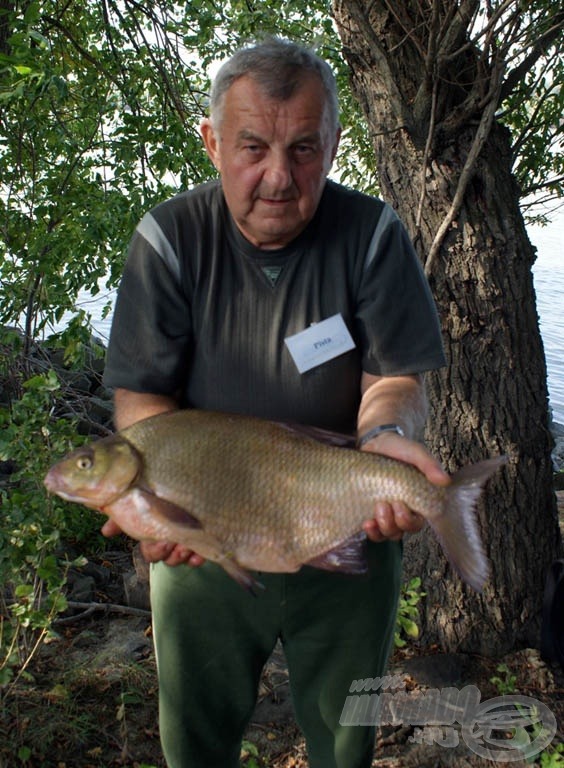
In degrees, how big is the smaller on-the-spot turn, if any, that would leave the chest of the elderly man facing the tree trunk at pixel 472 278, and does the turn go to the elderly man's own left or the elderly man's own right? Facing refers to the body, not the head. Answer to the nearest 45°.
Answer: approximately 135° to the elderly man's own left

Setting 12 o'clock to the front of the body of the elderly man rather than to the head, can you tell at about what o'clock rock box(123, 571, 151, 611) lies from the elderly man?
The rock is roughly at 5 o'clock from the elderly man.

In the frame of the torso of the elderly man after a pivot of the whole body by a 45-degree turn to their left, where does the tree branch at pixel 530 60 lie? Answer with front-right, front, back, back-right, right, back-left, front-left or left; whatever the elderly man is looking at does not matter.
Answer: left

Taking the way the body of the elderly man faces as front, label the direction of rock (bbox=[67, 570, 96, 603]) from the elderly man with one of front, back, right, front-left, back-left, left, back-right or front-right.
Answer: back-right

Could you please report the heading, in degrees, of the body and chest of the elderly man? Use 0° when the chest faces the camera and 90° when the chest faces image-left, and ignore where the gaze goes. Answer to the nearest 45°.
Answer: approximately 0°

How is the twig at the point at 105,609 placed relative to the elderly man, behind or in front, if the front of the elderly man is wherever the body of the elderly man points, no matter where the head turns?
behind
